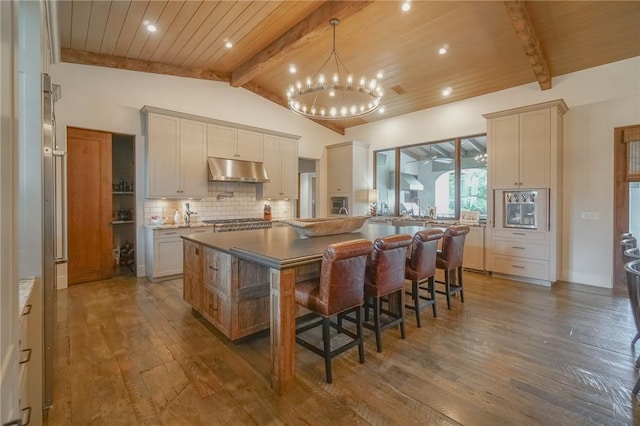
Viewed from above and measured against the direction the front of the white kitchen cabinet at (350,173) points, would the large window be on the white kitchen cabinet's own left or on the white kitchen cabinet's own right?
on the white kitchen cabinet's own left

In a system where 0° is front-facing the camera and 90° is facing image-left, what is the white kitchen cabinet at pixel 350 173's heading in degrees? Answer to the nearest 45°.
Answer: approximately 45°

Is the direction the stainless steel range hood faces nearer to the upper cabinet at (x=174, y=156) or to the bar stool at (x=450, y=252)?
the bar stool

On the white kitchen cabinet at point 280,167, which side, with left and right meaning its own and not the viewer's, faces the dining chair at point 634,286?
front

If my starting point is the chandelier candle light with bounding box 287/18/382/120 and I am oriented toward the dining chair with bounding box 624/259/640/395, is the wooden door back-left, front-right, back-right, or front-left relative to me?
back-right

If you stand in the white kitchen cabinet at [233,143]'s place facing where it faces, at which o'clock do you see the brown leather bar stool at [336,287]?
The brown leather bar stool is roughly at 1 o'clock from the white kitchen cabinet.

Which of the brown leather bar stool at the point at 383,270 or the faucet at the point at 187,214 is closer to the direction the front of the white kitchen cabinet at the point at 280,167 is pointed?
the brown leather bar stool

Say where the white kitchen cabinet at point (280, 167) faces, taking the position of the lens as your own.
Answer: facing the viewer and to the right of the viewer

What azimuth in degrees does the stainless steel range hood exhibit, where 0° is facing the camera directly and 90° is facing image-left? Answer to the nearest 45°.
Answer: approximately 315°
